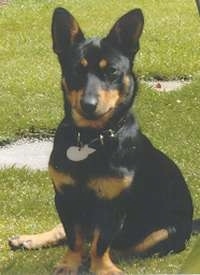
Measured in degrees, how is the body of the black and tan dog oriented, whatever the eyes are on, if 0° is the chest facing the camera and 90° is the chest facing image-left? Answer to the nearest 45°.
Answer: approximately 45°
